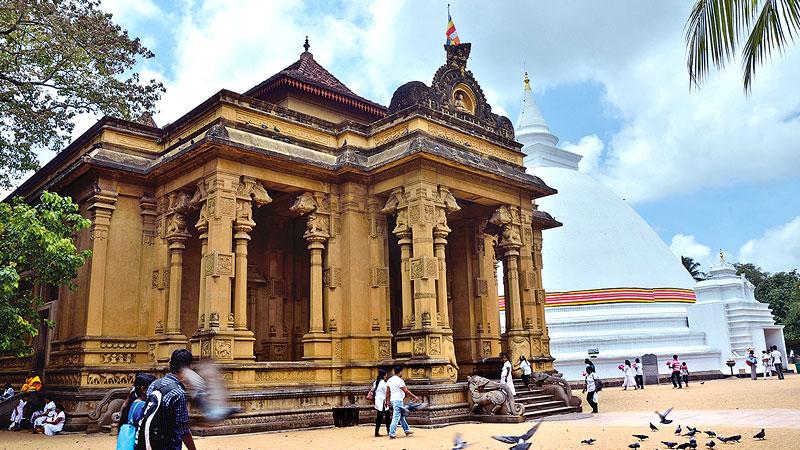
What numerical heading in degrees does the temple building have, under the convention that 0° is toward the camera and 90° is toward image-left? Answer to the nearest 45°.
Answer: approximately 315°

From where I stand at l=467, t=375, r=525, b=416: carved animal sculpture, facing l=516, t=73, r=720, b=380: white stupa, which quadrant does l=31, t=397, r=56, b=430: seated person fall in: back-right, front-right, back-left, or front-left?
back-left

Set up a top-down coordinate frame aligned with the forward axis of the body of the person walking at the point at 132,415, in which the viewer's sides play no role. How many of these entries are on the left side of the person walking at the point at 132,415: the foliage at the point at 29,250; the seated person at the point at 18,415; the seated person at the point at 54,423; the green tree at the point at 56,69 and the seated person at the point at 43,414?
5

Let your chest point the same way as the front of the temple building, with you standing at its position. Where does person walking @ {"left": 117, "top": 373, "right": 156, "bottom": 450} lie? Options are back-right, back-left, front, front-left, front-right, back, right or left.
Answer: front-right

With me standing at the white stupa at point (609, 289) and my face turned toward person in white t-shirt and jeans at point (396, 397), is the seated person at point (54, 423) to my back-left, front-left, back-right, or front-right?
front-right

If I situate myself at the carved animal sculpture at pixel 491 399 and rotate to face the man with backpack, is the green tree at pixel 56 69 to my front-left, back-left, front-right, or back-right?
front-right

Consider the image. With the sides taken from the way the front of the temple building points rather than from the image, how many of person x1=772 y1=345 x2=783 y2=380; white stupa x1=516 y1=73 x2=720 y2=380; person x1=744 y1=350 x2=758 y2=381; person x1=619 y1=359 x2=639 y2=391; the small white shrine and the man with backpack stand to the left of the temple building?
5
